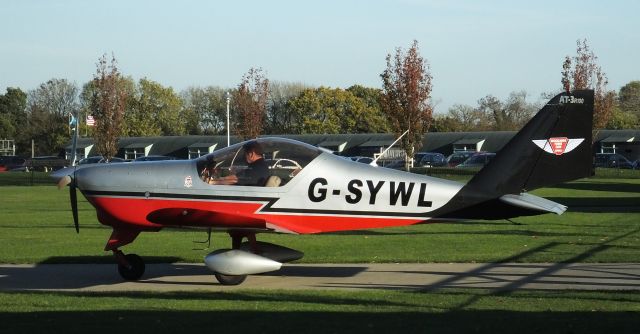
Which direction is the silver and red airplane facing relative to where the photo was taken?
to the viewer's left
